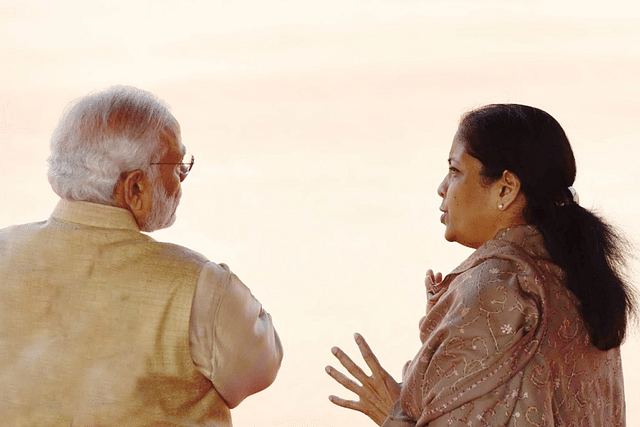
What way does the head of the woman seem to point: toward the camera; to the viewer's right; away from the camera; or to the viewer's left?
to the viewer's left

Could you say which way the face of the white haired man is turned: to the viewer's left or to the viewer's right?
to the viewer's right

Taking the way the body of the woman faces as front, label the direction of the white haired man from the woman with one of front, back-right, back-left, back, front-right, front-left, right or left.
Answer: front-left

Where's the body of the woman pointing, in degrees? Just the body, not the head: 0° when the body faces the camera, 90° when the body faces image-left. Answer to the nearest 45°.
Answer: approximately 135°
